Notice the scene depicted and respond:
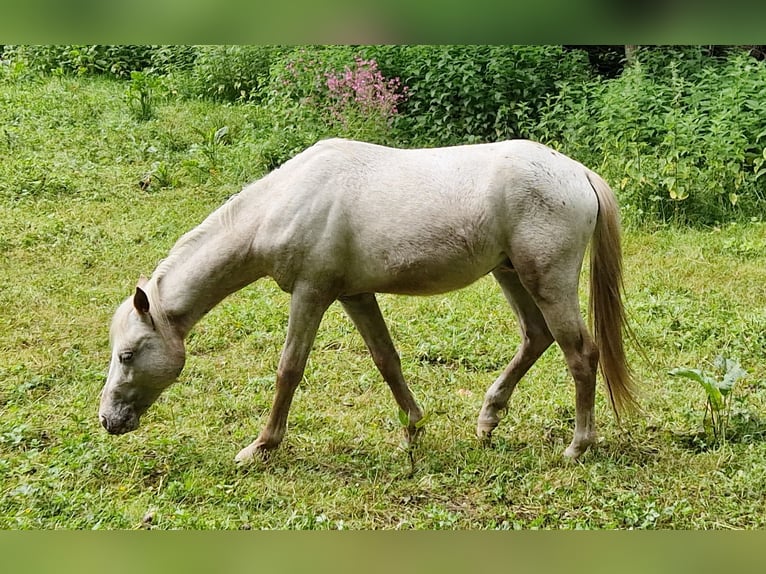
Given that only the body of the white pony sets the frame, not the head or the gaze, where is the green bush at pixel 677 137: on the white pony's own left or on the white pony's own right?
on the white pony's own right

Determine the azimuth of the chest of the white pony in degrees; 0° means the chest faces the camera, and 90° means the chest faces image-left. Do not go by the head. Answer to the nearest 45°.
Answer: approximately 90°

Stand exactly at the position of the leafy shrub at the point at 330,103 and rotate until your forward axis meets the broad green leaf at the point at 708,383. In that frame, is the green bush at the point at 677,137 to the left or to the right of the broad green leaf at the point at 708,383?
left

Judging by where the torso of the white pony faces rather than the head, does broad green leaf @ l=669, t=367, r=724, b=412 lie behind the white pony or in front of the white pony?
behind

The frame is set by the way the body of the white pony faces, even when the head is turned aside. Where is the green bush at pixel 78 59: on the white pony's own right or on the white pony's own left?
on the white pony's own right

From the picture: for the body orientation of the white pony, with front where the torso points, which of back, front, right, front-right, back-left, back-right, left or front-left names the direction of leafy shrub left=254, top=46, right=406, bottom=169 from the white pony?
right

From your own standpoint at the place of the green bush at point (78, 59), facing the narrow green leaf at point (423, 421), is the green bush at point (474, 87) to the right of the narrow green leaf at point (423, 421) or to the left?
left

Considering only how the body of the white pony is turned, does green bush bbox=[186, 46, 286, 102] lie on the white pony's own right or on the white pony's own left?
on the white pony's own right

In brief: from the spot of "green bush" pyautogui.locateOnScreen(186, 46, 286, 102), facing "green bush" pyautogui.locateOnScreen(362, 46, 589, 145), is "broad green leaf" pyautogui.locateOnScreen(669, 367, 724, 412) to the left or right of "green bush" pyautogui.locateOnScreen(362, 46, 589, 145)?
right
